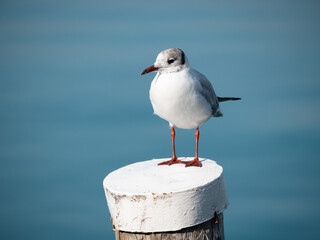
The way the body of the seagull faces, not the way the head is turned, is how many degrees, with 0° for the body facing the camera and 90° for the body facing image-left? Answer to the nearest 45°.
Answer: approximately 45°
